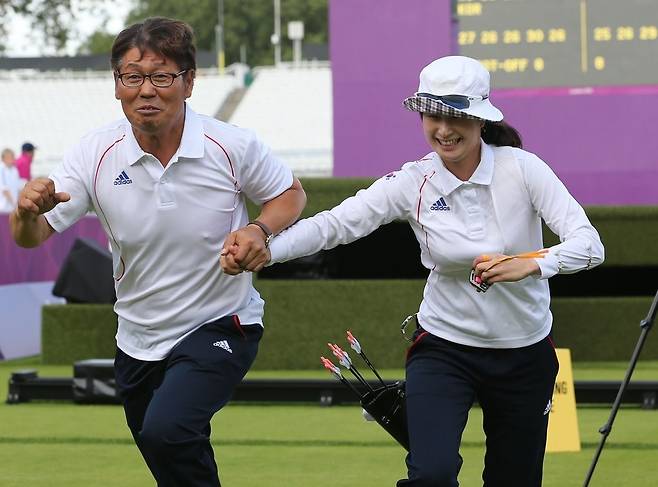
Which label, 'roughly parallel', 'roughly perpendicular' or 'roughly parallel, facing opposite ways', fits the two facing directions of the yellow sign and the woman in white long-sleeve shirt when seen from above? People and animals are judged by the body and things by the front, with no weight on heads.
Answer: roughly parallel

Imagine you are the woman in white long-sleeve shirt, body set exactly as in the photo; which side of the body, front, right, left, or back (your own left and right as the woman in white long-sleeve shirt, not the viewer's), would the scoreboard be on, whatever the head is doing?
back

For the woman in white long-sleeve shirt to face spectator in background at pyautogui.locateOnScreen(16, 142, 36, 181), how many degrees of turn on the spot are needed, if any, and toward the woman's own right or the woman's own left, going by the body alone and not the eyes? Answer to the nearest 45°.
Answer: approximately 180°

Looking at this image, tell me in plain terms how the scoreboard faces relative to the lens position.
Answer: facing the viewer

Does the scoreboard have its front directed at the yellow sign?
yes

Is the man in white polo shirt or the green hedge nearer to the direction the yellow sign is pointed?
the man in white polo shirt

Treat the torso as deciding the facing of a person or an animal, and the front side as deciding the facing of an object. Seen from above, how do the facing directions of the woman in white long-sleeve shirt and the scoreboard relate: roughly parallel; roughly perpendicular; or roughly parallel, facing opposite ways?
roughly parallel

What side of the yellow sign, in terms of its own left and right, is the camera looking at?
front

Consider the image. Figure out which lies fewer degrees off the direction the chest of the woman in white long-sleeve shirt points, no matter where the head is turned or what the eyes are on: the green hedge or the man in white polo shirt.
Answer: the man in white polo shirt

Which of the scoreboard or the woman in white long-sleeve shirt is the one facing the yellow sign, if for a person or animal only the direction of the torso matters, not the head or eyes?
the scoreboard

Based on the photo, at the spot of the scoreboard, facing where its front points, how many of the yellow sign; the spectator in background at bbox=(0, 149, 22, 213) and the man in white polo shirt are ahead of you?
2

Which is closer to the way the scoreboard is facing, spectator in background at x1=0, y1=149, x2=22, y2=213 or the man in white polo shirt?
the man in white polo shirt

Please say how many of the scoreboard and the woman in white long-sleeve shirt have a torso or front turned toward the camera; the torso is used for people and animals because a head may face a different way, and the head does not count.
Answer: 2

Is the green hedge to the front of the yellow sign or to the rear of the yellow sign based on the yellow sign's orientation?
to the rear

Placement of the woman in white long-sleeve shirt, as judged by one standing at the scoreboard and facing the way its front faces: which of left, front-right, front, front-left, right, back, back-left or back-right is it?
front

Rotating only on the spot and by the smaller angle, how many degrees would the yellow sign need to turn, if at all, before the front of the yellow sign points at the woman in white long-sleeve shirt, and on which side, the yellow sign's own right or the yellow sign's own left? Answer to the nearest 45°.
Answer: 0° — it already faces them

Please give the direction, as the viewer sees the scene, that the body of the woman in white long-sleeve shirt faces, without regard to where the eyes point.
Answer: toward the camera

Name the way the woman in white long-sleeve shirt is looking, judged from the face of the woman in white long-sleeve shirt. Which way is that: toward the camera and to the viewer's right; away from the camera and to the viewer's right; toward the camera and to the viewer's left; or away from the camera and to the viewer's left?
toward the camera and to the viewer's left
